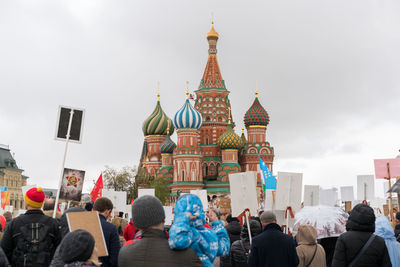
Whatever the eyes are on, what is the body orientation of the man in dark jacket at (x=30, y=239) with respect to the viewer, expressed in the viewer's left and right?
facing away from the viewer

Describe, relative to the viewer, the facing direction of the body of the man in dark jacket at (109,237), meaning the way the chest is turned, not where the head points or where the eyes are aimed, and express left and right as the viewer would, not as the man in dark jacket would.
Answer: facing away from the viewer and to the right of the viewer

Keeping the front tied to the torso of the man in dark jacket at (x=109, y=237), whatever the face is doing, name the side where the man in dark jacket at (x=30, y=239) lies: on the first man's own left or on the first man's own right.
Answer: on the first man's own left

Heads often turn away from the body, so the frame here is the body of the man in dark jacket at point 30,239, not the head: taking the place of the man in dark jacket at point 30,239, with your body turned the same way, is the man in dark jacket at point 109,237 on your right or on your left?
on your right

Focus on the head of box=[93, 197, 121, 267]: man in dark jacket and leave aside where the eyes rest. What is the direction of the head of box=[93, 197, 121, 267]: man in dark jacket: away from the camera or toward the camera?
away from the camera

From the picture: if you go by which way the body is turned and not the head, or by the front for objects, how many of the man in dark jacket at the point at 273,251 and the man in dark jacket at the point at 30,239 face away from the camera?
2

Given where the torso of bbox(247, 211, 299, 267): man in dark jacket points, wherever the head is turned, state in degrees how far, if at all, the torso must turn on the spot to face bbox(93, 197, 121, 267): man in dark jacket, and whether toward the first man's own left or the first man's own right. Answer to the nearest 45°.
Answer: approximately 135° to the first man's own left

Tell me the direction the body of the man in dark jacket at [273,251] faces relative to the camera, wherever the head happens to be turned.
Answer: away from the camera
